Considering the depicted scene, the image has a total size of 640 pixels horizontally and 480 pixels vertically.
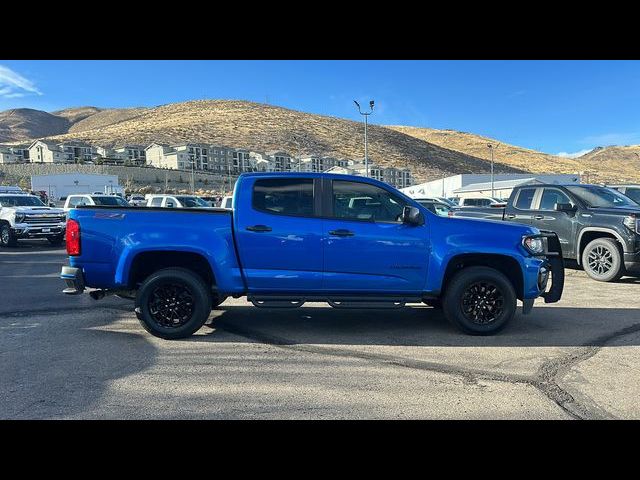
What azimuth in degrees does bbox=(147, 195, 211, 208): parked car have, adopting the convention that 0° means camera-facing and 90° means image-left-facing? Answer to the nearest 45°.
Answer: approximately 315°

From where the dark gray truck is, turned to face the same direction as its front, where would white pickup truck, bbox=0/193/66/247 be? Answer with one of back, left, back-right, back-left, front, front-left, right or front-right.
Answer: back-right

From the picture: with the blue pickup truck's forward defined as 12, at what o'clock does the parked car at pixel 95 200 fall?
The parked car is roughly at 8 o'clock from the blue pickup truck.

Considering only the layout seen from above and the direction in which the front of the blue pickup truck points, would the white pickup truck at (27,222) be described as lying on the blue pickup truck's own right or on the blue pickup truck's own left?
on the blue pickup truck's own left

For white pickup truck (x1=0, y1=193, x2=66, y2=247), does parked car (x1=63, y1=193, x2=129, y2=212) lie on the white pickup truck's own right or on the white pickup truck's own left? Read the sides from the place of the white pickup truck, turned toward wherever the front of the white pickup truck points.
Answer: on the white pickup truck's own left

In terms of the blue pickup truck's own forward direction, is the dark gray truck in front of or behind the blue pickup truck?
in front

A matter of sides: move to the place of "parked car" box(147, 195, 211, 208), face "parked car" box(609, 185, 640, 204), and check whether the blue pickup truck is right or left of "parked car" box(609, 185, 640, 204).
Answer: right

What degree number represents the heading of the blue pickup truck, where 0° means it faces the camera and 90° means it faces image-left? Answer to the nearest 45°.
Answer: approximately 270°

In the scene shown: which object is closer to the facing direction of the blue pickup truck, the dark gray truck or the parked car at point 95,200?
the dark gray truck

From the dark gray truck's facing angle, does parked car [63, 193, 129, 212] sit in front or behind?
behind

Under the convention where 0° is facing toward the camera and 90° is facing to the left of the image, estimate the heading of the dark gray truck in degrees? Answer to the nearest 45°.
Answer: approximately 315°

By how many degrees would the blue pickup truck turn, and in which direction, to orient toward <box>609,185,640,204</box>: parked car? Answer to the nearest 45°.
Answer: approximately 45° to its left

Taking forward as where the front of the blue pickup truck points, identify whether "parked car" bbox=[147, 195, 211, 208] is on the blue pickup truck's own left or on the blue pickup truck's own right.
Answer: on the blue pickup truck's own left
